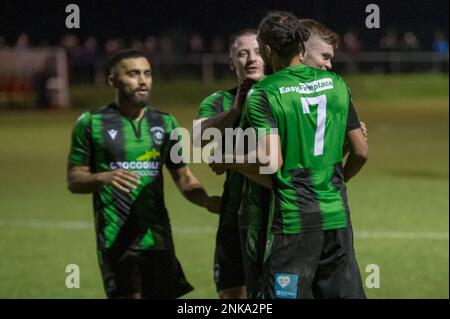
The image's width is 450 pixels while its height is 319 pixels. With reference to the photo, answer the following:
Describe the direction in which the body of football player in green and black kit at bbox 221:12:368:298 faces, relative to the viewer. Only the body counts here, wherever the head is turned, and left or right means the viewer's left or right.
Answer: facing away from the viewer and to the left of the viewer

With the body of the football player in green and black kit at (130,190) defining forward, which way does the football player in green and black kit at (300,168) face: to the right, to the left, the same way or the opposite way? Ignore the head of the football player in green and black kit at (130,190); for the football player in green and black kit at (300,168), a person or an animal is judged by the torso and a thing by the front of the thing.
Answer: the opposite way

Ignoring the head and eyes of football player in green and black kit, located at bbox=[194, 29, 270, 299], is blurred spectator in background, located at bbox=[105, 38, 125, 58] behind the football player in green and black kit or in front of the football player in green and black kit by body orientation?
behind

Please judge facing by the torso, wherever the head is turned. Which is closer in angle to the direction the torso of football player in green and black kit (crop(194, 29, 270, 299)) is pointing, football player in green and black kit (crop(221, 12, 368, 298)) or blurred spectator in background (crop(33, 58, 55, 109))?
the football player in green and black kit

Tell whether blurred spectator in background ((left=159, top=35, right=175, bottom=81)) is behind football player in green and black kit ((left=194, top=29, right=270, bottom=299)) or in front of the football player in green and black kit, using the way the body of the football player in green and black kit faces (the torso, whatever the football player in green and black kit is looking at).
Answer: behind

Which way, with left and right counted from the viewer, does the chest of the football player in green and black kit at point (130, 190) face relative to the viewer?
facing the viewer and to the right of the viewer

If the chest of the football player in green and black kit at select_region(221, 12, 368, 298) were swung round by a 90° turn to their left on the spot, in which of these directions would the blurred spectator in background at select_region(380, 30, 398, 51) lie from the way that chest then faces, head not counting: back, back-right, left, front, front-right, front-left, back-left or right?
back-right

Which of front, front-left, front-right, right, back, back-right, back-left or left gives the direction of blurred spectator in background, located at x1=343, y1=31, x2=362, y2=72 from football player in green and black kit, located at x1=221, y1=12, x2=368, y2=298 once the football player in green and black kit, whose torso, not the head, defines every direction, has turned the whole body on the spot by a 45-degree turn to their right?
front

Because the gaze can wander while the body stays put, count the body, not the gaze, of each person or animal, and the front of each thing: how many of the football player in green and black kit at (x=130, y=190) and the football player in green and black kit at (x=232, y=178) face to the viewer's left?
0

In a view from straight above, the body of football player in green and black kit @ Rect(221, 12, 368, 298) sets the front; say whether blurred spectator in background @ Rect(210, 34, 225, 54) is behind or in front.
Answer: in front

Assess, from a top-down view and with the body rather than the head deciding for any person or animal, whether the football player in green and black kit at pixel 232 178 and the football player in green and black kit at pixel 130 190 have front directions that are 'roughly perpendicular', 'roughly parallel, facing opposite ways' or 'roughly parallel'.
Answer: roughly parallel

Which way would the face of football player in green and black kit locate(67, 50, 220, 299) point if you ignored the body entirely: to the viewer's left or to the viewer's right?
to the viewer's right

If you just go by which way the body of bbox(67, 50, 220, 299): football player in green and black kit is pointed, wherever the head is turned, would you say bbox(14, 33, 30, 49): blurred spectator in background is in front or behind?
behind

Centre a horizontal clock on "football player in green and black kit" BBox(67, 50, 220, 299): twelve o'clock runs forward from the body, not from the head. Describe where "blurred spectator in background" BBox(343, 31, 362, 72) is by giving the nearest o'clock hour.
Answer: The blurred spectator in background is roughly at 8 o'clock from the football player in green and black kit.
